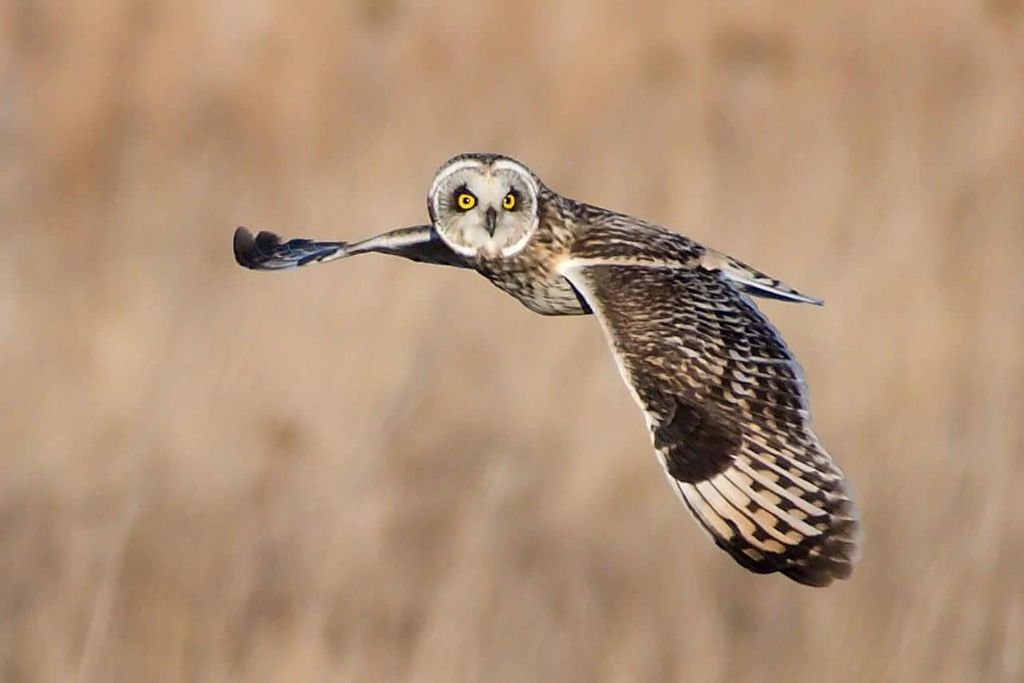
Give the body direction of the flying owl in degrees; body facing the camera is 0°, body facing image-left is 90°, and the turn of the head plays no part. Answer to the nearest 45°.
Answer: approximately 45°
